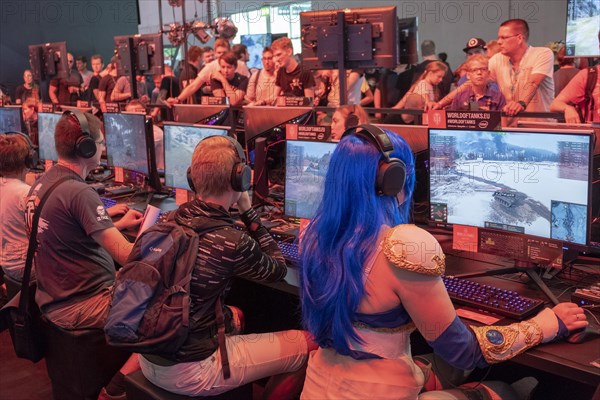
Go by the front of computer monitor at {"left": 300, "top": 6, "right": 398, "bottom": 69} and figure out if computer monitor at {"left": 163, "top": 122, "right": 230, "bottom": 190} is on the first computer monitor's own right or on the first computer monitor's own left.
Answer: on the first computer monitor's own left

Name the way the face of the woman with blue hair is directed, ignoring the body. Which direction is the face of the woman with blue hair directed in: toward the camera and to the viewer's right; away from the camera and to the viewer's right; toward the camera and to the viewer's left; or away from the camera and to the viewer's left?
away from the camera and to the viewer's right

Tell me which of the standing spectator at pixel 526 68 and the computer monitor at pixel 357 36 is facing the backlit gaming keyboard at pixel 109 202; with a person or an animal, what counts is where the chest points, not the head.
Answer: the standing spectator

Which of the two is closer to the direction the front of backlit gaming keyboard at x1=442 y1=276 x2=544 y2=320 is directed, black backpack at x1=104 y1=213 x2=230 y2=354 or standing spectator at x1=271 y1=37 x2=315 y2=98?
the black backpack

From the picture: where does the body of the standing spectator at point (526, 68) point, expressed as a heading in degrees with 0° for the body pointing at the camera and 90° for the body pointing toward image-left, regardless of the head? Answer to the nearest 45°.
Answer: approximately 45°

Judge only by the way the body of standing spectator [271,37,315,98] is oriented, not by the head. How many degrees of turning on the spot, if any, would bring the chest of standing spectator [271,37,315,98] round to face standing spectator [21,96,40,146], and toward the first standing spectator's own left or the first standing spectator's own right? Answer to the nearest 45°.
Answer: approximately 45° to the first standing spectator's own right

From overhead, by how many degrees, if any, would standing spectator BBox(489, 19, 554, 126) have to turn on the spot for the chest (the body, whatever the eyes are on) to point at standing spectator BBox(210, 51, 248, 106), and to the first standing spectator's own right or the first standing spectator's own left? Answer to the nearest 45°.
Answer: approximately 45° to the first standing spectator's own right
